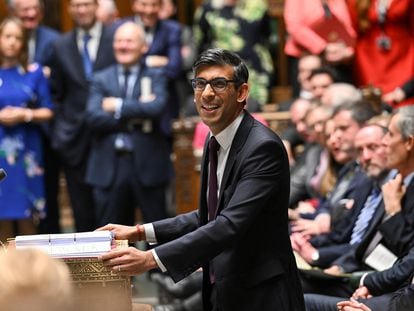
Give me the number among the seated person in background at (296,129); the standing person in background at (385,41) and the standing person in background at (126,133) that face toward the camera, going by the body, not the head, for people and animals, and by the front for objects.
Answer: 2

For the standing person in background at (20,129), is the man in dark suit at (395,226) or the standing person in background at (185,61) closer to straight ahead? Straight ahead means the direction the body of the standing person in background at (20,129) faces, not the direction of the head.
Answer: the man in dark suit

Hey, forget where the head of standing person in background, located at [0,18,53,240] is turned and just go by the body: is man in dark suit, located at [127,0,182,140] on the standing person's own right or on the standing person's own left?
on the standing person's own left

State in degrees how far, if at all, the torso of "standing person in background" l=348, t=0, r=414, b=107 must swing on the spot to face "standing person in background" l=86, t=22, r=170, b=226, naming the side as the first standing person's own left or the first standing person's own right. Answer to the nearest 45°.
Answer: approximately 90° to the first standing person's own right

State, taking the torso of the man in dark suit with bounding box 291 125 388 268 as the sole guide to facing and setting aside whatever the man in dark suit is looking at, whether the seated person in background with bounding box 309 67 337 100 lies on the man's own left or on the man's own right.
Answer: on the man's own right

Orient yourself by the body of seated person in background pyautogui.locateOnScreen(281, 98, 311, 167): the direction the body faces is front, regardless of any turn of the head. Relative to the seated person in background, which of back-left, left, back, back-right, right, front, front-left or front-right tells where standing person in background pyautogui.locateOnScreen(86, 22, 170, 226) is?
front

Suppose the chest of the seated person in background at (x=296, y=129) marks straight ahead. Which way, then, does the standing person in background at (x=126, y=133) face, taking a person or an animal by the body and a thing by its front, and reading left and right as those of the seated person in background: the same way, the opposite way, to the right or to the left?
to the left

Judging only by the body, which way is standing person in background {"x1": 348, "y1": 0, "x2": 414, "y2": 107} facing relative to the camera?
toward the camera

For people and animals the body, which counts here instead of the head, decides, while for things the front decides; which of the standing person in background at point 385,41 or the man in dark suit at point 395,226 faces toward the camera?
the standing person in background

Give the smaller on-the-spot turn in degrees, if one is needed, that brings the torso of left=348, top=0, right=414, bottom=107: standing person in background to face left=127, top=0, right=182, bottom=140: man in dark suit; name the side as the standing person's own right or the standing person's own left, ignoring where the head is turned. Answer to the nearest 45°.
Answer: approximately 90° to the standing person's own right

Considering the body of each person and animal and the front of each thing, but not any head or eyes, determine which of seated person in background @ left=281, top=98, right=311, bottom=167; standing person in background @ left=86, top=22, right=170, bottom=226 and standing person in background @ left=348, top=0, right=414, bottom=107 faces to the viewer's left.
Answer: the seated person in background

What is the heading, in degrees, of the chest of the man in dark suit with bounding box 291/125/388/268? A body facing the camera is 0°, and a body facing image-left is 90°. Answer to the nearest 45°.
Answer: approximately 45°

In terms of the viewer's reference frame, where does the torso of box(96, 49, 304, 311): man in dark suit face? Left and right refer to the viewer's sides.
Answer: facing the viewer and to the left of the viewer

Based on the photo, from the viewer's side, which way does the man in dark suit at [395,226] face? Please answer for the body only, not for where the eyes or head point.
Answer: to the viewer's left

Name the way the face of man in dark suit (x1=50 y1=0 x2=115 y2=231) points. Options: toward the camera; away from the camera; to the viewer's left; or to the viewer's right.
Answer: toward the camera

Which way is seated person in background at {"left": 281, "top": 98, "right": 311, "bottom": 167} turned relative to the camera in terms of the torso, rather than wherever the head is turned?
to the viewer's left

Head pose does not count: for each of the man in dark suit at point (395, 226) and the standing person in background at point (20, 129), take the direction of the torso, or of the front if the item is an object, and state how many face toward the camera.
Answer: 1

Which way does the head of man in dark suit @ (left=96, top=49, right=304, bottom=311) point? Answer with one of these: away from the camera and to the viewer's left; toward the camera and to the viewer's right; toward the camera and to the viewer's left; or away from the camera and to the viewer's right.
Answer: toward the camera and to the viewer's left

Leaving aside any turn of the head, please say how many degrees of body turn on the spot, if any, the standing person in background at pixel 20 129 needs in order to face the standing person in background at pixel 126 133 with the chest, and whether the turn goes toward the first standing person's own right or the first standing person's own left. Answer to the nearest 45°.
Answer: approximately 90° to the first standing person's own left

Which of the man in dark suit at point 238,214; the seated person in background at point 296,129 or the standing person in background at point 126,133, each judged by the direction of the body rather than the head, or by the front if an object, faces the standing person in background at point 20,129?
the seated person in background

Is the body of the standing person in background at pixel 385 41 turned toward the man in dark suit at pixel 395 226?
yes
